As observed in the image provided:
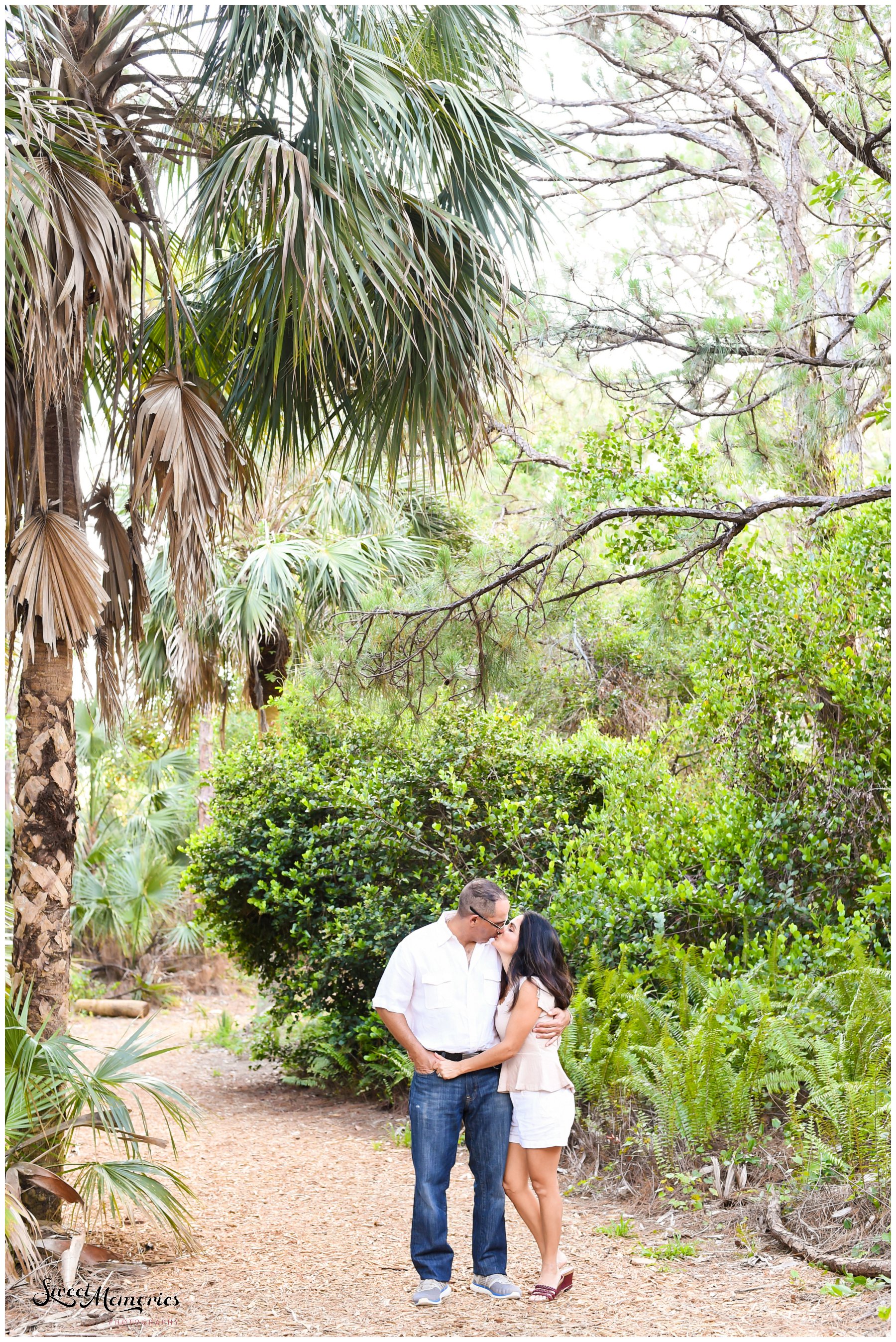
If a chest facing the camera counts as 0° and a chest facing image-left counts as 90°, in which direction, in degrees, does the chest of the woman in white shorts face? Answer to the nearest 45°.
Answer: approximately 90°

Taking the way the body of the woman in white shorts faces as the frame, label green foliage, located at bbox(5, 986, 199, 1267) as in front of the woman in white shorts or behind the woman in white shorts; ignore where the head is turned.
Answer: in front

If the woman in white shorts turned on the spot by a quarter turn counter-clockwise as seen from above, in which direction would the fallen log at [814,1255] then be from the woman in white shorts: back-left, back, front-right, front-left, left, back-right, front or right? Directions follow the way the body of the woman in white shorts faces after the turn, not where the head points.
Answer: left

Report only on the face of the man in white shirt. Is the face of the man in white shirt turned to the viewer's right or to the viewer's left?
to the viewer's right

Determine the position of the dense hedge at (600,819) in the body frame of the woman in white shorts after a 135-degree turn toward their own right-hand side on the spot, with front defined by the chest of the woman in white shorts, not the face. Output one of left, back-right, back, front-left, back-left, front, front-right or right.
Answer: front-left

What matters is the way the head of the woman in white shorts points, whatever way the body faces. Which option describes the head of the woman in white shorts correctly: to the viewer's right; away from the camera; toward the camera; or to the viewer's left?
to the viewer's left

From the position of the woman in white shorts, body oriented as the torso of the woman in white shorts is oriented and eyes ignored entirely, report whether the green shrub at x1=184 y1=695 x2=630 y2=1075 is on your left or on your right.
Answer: on your right
